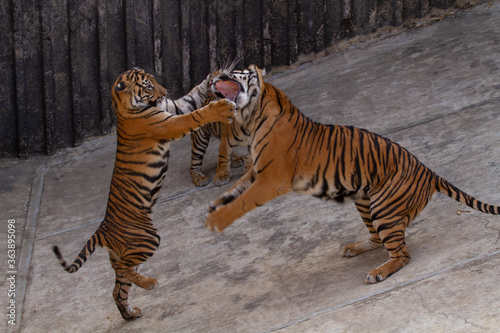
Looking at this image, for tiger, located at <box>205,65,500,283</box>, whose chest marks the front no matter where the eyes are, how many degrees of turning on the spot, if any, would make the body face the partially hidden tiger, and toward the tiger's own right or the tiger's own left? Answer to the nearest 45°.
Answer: approximately 45° to the tiger's own right

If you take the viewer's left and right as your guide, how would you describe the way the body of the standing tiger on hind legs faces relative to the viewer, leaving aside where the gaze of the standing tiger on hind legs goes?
facing to the right of the viewer

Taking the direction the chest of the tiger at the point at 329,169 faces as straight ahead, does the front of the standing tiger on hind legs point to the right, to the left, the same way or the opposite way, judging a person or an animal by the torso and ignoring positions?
the opposite way

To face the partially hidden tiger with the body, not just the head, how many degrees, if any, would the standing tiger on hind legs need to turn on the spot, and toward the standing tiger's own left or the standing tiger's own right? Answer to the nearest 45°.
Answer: approximately 45° to the standing tiger's own left

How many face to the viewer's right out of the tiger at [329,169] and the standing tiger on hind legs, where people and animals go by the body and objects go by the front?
1

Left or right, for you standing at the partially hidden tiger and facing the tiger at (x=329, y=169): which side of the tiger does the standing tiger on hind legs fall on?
right

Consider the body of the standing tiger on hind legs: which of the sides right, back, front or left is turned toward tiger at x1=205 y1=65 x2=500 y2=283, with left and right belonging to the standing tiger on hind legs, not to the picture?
front

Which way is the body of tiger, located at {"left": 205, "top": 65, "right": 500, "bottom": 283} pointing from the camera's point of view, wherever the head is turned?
to the viewer's left

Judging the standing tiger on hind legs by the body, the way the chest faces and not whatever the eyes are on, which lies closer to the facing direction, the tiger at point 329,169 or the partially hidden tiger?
the tiger

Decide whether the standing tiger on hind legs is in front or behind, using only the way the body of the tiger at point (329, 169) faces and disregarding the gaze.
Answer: in front
